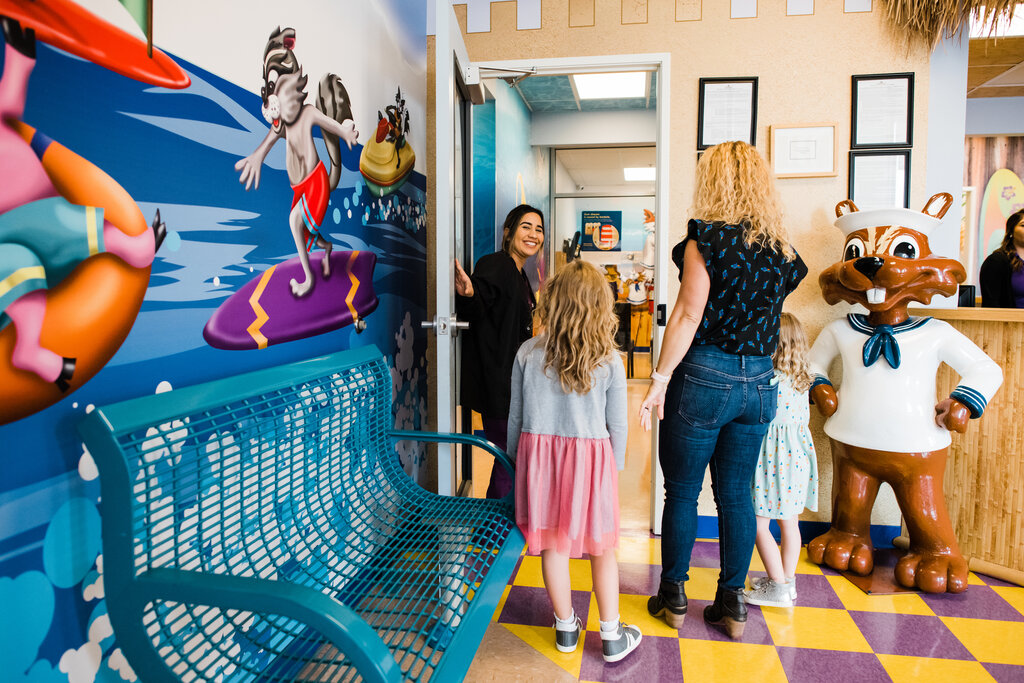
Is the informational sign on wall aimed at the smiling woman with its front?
yes

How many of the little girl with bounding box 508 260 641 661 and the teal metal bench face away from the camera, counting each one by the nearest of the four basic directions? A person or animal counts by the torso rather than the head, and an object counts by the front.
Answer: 1

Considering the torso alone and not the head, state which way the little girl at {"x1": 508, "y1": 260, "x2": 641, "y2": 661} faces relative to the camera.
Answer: away from the camera

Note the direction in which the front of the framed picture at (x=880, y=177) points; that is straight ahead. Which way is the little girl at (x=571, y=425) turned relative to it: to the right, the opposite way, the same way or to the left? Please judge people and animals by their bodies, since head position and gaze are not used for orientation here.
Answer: the opposite way

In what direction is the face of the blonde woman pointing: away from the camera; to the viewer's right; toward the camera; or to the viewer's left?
away from the camera

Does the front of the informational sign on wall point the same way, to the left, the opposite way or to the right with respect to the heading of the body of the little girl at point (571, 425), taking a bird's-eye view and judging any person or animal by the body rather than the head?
the opposite way

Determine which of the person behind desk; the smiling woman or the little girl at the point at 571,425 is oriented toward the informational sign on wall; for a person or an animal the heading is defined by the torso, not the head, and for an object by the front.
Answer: the little girl

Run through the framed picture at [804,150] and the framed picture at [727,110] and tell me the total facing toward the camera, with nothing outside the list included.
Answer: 2

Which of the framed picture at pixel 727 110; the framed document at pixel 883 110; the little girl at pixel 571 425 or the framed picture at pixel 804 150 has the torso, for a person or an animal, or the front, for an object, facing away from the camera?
the little girl

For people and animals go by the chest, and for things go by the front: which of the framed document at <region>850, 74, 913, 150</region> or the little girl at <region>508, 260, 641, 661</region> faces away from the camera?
the little girl

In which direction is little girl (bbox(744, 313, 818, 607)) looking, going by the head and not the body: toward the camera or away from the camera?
away from the camera

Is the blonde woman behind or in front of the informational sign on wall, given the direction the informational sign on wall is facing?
in front

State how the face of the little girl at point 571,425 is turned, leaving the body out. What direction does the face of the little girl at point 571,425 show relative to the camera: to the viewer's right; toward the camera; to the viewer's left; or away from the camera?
away from the camera
